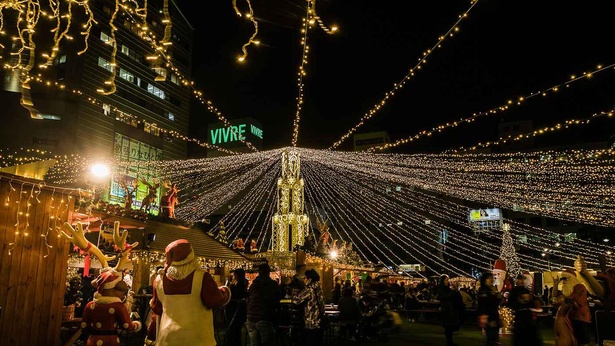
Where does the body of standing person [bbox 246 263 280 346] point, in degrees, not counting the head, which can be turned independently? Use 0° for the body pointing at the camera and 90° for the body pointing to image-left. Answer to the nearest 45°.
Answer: approximately 180°

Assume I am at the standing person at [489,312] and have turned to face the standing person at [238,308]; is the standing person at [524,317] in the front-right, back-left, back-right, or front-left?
back-left

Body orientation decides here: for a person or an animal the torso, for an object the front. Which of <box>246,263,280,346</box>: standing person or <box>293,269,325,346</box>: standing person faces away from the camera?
<box>246,263,280,346</box>: standing person

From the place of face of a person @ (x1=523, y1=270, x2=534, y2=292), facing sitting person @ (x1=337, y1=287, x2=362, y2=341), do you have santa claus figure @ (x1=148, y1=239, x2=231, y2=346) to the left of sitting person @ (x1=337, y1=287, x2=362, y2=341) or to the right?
left

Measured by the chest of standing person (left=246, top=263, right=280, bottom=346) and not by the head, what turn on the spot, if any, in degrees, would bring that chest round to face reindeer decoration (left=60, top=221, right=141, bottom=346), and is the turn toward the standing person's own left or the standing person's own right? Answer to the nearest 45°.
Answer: approximately 135° to the standing person's own left

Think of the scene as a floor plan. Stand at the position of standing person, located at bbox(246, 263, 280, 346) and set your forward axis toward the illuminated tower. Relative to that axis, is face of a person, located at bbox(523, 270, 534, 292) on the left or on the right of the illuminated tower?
right
